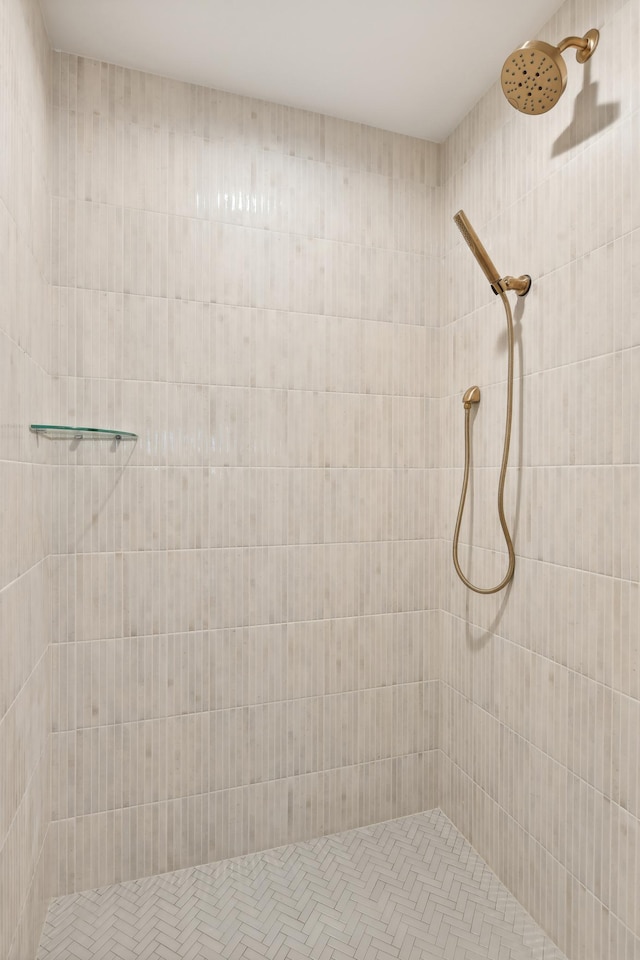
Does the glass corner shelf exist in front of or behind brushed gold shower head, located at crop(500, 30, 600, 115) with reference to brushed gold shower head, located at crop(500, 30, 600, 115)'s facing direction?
in front

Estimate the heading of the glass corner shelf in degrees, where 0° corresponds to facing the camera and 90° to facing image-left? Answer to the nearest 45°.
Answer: approximately 315°

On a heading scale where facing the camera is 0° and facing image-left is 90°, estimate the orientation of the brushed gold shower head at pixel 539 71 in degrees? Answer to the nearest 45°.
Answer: approximately 45°

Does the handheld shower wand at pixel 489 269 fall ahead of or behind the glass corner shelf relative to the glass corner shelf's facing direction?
ahead

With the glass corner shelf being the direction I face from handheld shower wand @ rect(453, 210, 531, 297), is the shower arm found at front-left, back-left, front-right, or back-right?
back-left
